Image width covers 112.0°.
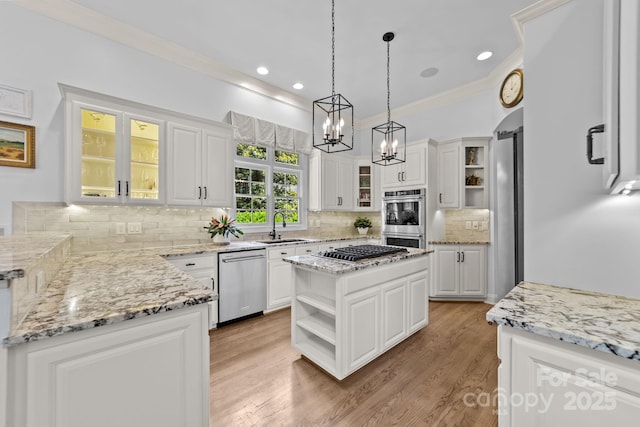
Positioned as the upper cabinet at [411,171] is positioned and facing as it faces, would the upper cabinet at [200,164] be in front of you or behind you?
in front

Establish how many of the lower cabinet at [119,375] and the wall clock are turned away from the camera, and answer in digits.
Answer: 0

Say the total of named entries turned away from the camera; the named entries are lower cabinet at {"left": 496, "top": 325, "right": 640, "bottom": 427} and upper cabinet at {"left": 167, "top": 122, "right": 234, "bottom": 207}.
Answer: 0

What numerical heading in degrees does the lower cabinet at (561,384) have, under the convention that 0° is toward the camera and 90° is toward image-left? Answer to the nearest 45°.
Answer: approximately 45°

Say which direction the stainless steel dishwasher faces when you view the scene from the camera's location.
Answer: facing the viewer and to the right of the viewer

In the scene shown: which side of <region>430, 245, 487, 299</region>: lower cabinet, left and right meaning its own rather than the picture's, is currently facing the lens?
front

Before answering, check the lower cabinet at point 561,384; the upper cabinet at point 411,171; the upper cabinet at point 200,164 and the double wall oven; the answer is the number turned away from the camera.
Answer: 0

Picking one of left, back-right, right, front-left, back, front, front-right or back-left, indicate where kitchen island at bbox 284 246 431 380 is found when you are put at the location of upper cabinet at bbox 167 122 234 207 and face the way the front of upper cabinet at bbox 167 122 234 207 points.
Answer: front

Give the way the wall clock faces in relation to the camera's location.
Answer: facing the viewer and to the left of the viewer

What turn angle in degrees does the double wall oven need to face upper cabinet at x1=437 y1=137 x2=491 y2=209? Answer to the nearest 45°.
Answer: approximately 135° to its left

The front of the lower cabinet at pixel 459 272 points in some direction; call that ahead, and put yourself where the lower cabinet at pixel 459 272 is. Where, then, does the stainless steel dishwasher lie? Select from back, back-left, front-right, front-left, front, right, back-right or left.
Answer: front-right
